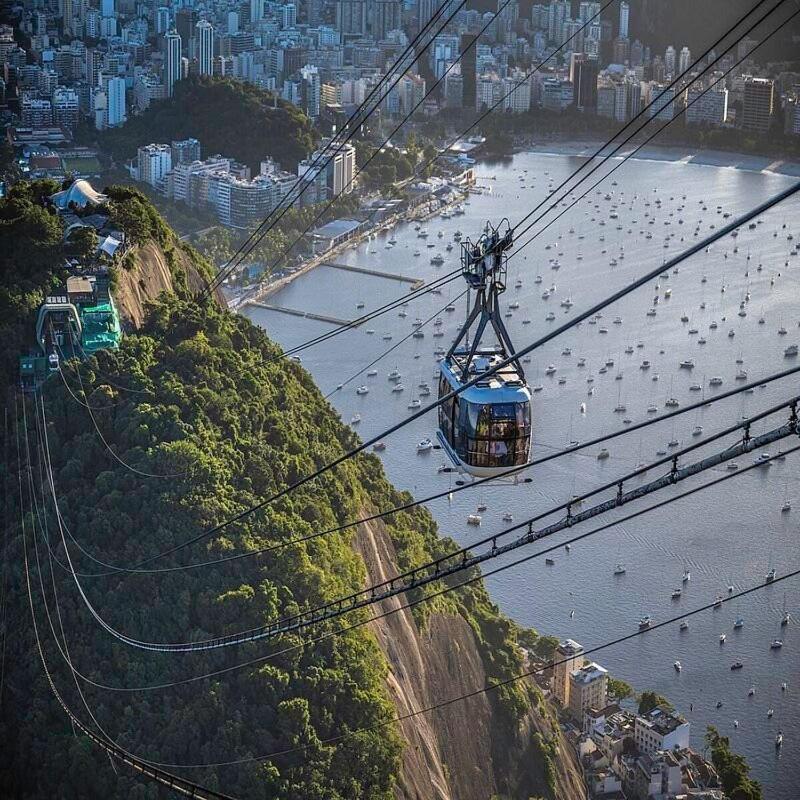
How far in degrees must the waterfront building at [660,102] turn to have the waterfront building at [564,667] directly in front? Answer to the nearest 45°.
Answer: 0° — it already faces it

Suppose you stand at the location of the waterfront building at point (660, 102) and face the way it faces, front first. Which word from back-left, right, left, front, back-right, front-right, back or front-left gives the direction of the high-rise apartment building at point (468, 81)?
right

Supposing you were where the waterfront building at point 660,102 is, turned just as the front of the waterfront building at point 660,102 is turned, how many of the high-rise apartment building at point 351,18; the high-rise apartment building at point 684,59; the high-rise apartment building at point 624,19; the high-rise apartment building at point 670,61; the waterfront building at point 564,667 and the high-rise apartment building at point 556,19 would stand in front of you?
1

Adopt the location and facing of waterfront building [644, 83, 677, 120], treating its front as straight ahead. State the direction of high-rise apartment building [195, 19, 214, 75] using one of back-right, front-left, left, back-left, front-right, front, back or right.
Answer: right

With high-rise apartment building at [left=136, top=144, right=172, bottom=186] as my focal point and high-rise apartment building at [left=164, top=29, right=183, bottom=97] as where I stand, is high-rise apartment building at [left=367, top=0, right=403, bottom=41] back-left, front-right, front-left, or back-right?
back-left

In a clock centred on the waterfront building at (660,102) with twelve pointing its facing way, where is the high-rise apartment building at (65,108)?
The high-rise apartment building is roughly at 2 o'clock from the waterfront building.

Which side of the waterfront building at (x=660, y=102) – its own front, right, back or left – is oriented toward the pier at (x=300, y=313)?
front

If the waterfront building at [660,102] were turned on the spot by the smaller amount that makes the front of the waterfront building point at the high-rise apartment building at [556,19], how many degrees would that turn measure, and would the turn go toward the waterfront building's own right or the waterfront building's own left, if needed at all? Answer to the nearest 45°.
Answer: approximately 135° to the waterfront building's own right

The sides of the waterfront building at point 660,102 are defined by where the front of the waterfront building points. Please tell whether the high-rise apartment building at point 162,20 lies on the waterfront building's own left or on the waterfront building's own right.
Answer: on the waterfront building's own right

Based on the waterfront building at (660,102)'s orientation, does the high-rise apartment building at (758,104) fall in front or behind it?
in front

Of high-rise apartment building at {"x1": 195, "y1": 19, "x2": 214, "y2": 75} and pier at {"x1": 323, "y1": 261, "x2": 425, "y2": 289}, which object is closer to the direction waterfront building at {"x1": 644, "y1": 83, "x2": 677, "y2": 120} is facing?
the pier

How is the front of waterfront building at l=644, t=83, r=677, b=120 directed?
toward the camera

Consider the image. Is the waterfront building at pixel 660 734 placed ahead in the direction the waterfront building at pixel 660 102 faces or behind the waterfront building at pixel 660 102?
ahead

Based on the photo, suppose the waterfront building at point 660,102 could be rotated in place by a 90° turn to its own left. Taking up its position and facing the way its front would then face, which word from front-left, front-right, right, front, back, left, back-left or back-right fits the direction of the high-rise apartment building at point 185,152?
back-right

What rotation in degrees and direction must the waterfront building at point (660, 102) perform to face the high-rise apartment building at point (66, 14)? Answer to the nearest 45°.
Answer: approximately 90° to its right

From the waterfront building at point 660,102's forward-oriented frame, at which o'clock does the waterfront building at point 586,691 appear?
the waterfront building at point 586,691 is roughly at 12 o'clock from the waterfront building at point 660,102.

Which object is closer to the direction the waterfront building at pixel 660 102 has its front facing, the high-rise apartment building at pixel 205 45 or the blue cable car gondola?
the blue cable car gondola

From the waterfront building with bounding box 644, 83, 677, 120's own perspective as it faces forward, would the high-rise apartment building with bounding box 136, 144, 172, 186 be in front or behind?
in front
